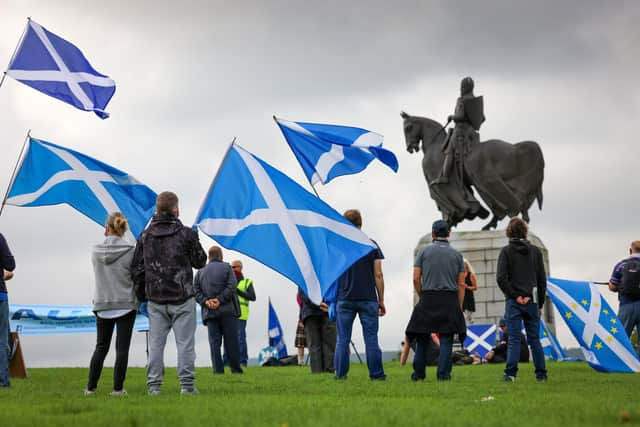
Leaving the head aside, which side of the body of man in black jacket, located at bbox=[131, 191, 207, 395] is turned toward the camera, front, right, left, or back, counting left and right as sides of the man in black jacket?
back

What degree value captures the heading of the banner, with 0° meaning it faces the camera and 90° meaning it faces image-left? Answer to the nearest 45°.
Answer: approximately 0°

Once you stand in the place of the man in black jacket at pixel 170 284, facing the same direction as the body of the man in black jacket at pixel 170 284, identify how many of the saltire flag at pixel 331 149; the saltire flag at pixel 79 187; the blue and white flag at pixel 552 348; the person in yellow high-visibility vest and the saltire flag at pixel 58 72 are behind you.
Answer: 0

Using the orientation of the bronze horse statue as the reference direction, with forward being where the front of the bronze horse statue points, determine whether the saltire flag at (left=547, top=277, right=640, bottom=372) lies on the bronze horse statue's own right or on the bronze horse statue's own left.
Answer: on the bronze horse statue's own left

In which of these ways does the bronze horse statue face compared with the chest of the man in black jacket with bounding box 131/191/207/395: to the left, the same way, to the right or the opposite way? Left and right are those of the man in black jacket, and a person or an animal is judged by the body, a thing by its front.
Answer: to the left

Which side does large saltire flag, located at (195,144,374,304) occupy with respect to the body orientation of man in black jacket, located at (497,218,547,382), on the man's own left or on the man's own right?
on the man's own left

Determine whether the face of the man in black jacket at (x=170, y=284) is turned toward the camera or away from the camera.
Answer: away from the camera

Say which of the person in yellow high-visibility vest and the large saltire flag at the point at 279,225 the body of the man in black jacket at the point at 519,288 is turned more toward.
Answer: the person in yellow high-visibility vest

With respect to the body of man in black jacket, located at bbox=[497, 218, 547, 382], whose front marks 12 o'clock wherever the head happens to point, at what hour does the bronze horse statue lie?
The bronze horse statue is roughly at 12 o'clock from the man in black jacket.

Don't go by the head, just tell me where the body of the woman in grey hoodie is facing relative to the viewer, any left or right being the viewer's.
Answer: facing away from the viewer

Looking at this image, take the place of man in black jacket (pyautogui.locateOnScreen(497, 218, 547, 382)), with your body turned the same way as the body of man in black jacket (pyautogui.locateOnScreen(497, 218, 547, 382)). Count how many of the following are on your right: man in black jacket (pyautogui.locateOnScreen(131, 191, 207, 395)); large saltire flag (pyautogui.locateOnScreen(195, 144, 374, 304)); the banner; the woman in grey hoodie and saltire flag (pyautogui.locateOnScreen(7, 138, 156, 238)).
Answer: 0

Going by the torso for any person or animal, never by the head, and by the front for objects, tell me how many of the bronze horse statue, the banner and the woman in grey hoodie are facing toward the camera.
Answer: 1

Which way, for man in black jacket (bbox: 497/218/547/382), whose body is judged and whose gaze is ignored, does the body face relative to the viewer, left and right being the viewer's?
facing away from the viewer

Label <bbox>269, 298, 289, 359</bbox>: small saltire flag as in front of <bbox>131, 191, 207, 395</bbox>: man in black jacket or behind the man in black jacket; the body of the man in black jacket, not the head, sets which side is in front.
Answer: in front

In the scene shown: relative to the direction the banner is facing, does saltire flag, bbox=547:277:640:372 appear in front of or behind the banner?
in front

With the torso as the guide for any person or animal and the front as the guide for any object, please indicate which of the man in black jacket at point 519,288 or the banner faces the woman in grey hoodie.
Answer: the banner

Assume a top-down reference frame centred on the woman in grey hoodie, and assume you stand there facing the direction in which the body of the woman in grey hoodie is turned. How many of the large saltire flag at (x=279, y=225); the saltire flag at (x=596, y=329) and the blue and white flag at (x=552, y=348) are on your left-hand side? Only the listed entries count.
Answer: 0
